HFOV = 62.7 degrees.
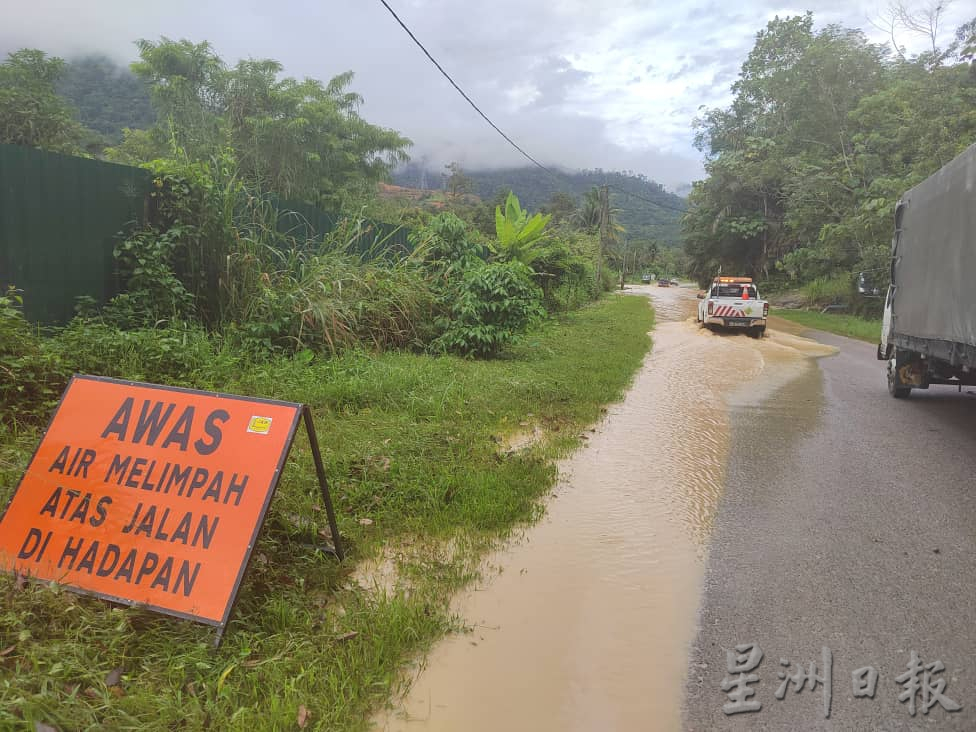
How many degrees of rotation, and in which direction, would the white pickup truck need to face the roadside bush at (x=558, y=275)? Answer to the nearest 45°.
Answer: approximately 90° to its left

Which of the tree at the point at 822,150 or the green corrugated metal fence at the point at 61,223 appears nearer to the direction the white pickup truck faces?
the tree

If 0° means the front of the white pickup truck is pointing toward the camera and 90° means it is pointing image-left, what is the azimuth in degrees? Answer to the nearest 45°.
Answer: approximately 180°

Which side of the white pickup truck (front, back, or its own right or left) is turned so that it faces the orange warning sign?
back

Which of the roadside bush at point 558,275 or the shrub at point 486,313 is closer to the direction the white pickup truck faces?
the roadside bush

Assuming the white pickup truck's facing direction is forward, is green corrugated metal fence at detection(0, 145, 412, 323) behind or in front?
behind
